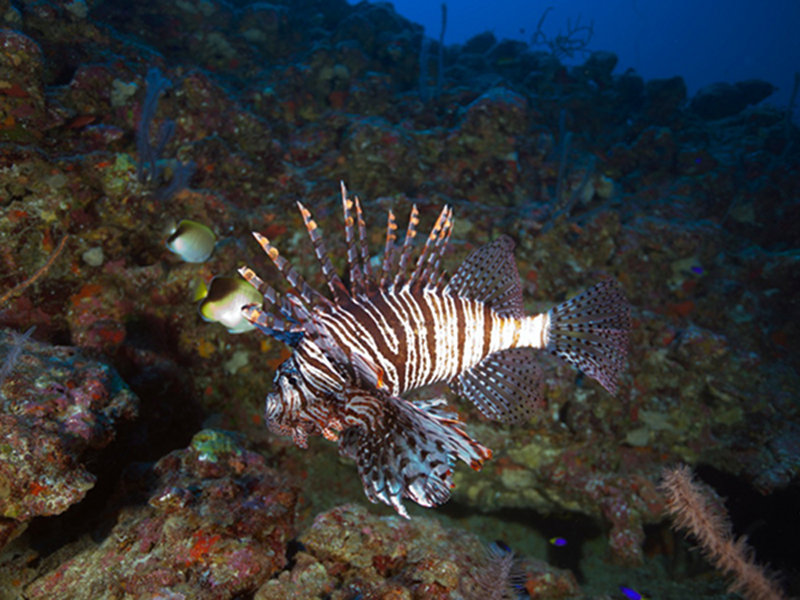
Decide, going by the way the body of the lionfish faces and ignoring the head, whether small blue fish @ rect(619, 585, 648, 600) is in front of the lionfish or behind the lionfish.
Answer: behind

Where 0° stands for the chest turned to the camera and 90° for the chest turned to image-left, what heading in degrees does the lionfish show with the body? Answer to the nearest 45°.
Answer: approximately 90°
